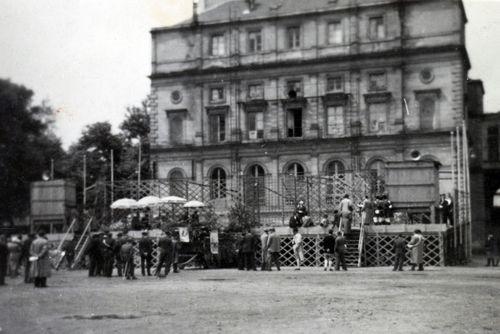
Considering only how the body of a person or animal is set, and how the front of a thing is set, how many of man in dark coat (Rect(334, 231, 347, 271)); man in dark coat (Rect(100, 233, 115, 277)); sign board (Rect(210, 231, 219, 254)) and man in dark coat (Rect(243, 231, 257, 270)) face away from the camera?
3

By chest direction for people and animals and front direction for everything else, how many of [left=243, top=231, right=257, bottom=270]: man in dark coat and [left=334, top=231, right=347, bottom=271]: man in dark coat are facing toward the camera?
0

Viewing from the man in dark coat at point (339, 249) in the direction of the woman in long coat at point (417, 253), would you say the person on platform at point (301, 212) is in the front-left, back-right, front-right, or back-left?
back-left

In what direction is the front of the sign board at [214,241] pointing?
toward the camera

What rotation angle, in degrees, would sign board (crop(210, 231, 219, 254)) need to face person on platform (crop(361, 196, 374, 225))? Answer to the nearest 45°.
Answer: approximately 90° to its left

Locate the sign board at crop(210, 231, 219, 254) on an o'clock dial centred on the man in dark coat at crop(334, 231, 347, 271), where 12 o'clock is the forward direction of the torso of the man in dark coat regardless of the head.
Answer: The sign board is roughly at 10 o'clock from the man in dark coat.

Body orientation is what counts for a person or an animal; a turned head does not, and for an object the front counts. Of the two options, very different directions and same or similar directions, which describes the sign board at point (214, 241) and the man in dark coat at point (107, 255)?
very different directions

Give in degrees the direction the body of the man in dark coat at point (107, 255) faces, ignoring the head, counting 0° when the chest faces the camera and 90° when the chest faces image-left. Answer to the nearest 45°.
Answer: approximately 180°

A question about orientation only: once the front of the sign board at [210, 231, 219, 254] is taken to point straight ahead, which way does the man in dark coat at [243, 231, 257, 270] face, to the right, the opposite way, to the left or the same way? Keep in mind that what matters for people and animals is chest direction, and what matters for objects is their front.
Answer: the opposite way

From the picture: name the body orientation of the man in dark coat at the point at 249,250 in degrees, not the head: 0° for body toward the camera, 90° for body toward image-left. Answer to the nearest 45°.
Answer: approximately 180°

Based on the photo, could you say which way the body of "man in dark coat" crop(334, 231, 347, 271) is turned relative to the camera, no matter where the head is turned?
away from the camera

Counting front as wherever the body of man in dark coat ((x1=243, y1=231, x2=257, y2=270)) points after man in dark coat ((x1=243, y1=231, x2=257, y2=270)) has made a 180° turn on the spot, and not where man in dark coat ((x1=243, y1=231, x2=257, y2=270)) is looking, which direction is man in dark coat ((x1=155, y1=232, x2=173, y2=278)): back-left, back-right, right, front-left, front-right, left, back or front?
front-right

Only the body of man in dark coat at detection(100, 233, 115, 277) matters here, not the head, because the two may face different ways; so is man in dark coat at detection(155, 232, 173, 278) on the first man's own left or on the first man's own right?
on the first man's own right
